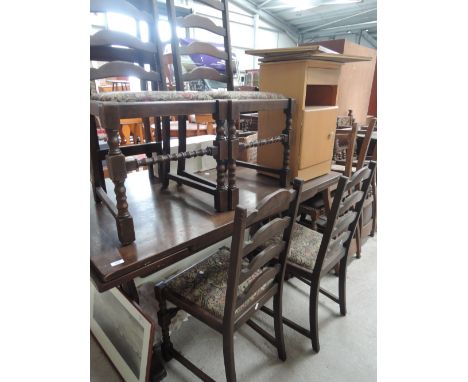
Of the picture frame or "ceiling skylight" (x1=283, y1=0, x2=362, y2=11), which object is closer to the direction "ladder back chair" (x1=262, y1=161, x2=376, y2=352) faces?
the ceiling skylight

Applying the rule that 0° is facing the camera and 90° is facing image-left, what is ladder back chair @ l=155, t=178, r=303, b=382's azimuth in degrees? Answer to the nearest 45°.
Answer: approximately 135°

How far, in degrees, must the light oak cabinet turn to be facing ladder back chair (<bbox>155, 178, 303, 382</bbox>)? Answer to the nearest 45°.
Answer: approximately 45° to its right

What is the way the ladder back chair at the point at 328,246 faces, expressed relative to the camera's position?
facing away from the viewer and to the left of the viewer

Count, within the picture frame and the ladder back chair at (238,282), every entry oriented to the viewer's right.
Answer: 0

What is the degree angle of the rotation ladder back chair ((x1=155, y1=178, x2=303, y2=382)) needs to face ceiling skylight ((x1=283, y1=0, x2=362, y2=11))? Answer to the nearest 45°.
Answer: approximately 45° to its right

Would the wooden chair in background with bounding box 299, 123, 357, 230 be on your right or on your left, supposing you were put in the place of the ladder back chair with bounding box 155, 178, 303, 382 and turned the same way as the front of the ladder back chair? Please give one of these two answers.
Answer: on your right
